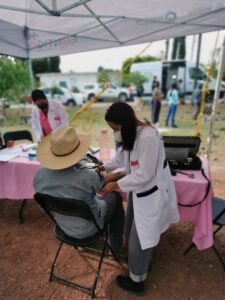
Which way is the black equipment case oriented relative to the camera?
toward the camera

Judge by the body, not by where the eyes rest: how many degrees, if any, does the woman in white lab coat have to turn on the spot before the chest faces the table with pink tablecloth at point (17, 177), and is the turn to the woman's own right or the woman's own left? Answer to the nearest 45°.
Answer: approximately 45° to the woman's own right

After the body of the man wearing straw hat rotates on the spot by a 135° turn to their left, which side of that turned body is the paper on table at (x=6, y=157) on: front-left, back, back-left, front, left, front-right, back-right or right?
front-right

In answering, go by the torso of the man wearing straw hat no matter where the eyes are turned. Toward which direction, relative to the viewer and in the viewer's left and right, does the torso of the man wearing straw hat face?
facing away from the viewer and to the right of the viewer

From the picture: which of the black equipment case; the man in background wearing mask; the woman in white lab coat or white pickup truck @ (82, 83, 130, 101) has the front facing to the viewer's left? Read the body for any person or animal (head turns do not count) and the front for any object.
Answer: the woman in white lab coat

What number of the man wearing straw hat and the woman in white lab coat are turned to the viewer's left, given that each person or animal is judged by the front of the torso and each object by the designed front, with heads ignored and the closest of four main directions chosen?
1

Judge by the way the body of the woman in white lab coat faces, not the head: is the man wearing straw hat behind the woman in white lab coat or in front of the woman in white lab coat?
in front

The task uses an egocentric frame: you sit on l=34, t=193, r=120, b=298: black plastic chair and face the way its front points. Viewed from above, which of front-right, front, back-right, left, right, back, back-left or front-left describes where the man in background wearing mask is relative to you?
front-left

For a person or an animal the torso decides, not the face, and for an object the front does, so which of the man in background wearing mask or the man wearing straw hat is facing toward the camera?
the man in background wearing mask

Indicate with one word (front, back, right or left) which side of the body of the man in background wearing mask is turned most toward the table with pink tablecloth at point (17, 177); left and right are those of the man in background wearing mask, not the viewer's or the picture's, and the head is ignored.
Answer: front

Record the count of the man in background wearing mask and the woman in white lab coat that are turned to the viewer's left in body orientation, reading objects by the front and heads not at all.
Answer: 1

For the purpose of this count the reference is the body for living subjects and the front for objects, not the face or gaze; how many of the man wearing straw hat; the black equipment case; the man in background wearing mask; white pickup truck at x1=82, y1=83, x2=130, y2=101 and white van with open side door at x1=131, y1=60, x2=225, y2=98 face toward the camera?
2

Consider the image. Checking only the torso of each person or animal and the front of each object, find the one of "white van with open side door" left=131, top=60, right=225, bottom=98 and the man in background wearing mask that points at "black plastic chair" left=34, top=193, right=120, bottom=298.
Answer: the man in background wearing mask

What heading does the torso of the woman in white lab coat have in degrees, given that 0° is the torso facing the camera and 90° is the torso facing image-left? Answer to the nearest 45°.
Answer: approximately 90°

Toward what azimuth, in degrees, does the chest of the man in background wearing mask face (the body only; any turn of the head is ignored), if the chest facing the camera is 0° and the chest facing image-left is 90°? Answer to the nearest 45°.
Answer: approximately 0°

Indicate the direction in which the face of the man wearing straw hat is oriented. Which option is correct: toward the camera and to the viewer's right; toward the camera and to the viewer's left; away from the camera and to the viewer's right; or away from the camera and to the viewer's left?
away from the camera and to the viewer's right

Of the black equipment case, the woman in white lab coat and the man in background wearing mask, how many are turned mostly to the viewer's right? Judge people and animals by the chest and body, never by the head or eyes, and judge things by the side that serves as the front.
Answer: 0

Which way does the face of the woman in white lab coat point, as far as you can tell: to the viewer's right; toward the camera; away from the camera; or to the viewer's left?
to the viewer's left
